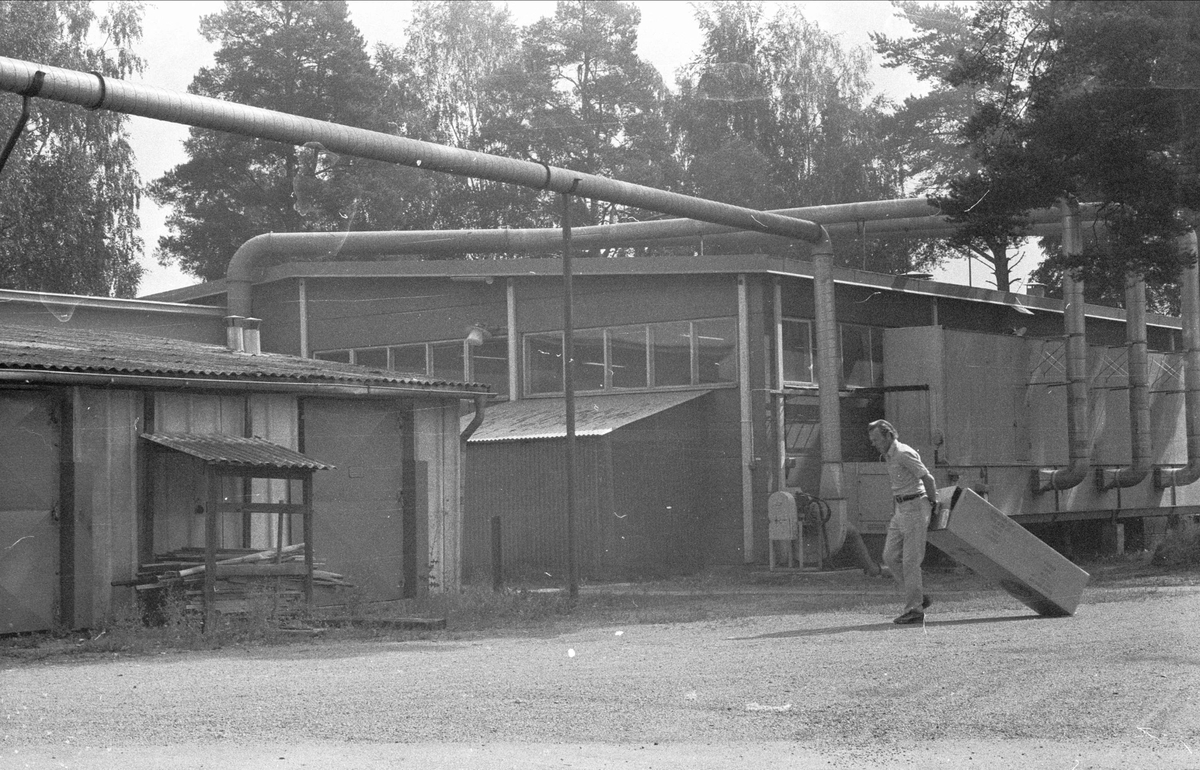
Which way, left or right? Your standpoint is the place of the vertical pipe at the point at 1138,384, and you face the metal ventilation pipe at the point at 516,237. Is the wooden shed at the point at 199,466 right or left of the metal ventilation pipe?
left

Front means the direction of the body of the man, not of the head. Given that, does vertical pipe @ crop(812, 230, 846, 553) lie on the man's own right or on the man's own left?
on the man's own right

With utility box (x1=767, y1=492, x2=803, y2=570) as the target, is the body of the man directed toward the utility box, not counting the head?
no
